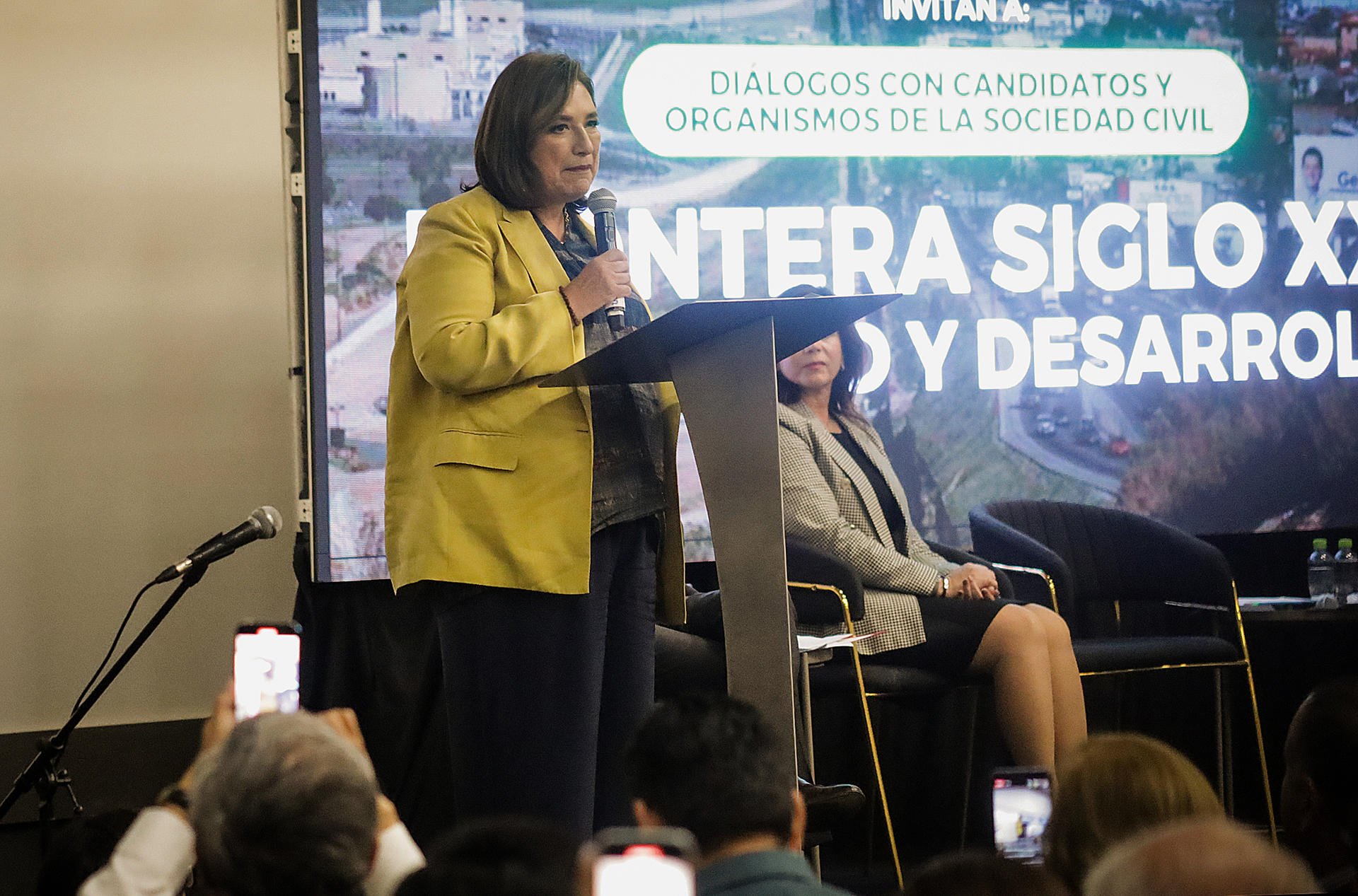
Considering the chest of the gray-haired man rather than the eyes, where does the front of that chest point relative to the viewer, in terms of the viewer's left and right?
facing away from the viewer

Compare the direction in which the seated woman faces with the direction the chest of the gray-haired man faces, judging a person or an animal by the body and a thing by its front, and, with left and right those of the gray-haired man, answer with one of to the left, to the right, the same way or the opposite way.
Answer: the opposite way

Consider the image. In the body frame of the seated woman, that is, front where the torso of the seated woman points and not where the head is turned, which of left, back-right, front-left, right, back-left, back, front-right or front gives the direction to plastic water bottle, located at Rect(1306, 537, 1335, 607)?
left

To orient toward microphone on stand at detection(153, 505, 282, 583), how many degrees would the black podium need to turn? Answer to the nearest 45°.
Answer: approximately 180°

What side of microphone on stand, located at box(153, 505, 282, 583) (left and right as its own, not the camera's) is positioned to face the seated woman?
front

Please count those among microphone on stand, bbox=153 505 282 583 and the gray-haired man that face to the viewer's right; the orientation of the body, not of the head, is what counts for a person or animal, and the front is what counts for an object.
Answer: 1

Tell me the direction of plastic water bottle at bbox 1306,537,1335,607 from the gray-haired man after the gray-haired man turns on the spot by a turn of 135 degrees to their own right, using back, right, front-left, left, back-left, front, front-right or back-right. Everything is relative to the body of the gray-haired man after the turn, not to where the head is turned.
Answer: left

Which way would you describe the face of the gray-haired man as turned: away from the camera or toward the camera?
away from the camera

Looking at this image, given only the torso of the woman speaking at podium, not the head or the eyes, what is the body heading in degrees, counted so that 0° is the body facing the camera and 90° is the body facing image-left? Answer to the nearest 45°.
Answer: approximately 315°

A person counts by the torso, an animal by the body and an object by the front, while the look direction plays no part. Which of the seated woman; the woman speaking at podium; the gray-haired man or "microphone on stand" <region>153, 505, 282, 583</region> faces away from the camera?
the gray-haired man

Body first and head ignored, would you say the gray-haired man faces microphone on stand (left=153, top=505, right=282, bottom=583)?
yes

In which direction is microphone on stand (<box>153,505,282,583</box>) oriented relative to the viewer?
to the viewer's right
